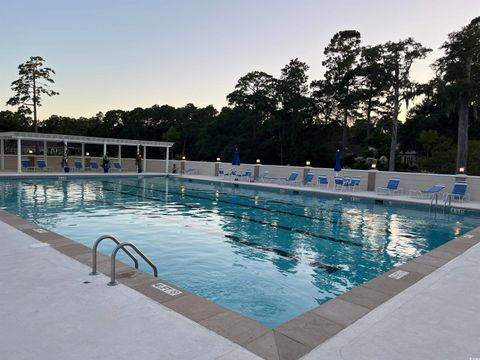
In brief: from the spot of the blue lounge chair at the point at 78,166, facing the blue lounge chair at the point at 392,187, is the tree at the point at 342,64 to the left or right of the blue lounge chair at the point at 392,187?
left

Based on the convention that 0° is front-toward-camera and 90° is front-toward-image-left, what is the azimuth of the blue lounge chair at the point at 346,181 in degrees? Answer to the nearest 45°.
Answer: approximately 45°

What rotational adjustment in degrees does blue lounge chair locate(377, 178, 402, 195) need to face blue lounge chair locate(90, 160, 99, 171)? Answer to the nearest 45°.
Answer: approximately 45° to its right

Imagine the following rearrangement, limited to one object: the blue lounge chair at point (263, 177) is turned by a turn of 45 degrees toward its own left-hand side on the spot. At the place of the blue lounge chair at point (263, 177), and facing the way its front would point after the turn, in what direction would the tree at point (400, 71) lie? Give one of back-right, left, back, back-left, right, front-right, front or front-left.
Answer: back-left

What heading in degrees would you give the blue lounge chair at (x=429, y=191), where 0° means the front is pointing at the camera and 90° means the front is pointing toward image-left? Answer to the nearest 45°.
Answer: approximately 90°

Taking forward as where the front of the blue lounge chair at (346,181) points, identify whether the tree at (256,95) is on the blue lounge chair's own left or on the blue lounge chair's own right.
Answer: on the blue lounge chair's own right

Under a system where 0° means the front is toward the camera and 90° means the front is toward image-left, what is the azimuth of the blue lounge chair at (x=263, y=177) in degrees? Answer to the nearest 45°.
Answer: approximately 45°

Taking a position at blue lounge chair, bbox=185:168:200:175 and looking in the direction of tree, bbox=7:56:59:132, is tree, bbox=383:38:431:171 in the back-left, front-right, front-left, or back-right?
back-right

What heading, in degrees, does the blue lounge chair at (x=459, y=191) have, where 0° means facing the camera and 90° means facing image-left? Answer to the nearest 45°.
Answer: approximately 45°
